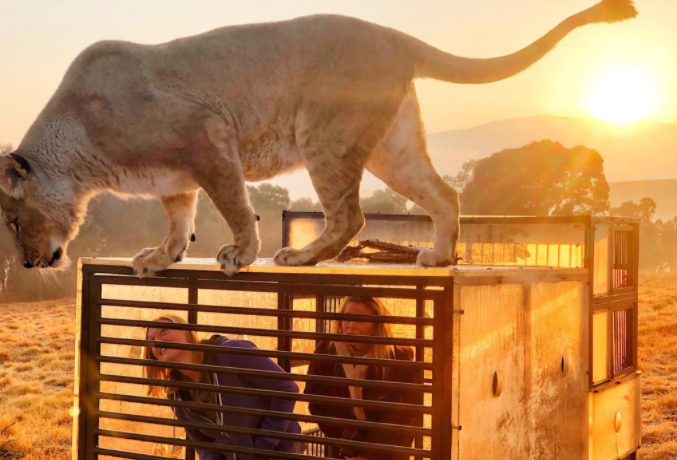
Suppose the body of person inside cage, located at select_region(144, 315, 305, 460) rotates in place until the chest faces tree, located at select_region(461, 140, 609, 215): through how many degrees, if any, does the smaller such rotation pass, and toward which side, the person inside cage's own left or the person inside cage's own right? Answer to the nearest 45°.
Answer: approximately 180°

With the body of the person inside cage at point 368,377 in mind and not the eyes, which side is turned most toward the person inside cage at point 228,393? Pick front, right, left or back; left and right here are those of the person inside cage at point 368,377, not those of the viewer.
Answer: right

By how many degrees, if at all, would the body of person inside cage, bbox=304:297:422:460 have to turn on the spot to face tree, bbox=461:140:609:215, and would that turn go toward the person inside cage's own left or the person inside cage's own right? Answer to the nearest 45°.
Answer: approximately 180°

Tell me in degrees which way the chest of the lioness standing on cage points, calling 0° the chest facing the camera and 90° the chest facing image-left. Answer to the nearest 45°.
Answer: approximately 90°

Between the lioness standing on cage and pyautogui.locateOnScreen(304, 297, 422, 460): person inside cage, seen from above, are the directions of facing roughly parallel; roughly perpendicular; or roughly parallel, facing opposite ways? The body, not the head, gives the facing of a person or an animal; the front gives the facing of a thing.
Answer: roughly perpendicular

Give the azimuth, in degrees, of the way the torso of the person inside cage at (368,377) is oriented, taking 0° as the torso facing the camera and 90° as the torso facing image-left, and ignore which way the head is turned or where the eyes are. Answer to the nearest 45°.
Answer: approximately 0°

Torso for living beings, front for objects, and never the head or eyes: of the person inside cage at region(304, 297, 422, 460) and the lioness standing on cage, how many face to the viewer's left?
1

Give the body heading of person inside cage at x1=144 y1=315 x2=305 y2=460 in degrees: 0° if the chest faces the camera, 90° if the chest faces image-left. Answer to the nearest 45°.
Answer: approximately 45°
